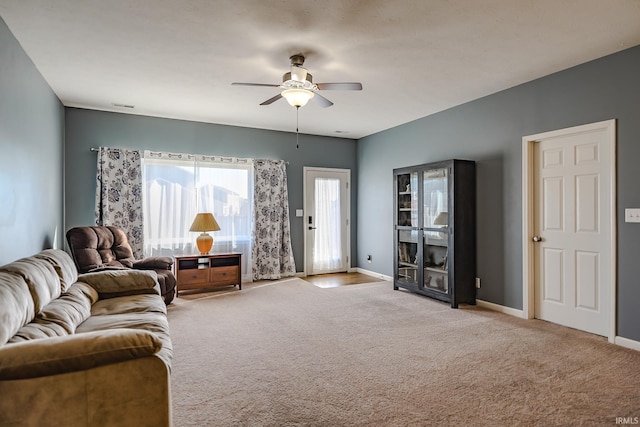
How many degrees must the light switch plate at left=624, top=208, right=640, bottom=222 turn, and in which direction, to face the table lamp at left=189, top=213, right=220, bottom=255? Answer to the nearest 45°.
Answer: approximately 90° to its right

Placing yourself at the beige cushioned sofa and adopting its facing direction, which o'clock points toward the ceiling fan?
The ceiling fan is roughly at 11 o'clock from the beige cushioned sofa.

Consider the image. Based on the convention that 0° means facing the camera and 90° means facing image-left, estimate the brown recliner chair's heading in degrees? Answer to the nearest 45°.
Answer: approximately 315°

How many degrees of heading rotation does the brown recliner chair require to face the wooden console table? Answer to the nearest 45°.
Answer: approximately 45° to its left

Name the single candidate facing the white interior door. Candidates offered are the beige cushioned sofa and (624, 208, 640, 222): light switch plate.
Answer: the beige cushioned sofa

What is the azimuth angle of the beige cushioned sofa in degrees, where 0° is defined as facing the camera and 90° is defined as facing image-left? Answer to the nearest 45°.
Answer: approximately 270°

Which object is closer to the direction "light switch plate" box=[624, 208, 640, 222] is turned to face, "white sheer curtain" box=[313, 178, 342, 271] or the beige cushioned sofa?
the beige cushioned sofa

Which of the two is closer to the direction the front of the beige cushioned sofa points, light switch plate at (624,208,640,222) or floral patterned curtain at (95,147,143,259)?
the light switch plate

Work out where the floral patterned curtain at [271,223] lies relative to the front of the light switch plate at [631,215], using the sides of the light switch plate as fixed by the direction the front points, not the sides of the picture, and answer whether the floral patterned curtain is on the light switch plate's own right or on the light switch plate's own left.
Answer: on the light switch plate's own right

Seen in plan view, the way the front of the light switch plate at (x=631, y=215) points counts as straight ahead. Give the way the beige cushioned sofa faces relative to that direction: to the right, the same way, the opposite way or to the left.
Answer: the opposite way
